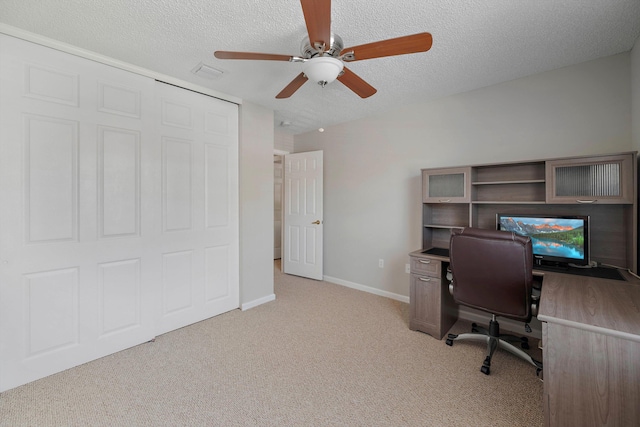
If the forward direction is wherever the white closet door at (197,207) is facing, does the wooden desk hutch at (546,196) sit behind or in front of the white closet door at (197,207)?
in front

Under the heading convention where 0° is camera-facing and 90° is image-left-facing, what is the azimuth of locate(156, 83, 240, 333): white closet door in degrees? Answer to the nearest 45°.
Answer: approximately 315°

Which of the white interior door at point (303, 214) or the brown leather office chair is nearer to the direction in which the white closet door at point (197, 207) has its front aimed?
the brown leather office chair

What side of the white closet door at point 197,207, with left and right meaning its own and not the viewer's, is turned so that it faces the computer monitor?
front

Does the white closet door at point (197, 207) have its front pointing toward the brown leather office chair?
yes

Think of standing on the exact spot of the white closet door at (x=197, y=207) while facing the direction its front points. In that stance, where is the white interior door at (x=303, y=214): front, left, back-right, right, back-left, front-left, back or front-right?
left

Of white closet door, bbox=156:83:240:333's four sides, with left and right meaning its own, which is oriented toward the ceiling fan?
front

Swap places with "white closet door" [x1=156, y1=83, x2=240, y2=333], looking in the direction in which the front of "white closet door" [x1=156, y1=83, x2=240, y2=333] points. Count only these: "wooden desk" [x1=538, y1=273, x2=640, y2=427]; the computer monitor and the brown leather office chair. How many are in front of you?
3

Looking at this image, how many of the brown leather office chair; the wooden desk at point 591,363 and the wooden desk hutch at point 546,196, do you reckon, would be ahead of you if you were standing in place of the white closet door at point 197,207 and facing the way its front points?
3
